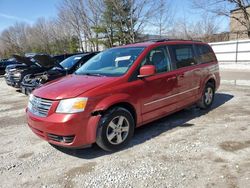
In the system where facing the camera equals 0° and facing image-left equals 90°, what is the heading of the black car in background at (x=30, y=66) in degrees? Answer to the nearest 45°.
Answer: approximately 45°

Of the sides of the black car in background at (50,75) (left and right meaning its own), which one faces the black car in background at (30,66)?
right

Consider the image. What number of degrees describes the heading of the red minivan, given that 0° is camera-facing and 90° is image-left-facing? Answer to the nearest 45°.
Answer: approximately 45°

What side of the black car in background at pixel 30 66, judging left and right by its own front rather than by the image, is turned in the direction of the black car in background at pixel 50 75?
left

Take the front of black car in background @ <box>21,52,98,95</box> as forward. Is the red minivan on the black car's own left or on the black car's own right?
on the black car's own left

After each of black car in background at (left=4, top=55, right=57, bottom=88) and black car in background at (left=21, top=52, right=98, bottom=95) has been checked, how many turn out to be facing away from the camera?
0

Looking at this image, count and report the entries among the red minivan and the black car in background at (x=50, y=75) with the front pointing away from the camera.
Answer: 0

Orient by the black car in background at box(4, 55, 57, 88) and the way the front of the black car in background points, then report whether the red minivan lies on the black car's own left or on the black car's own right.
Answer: on the black car's own left
